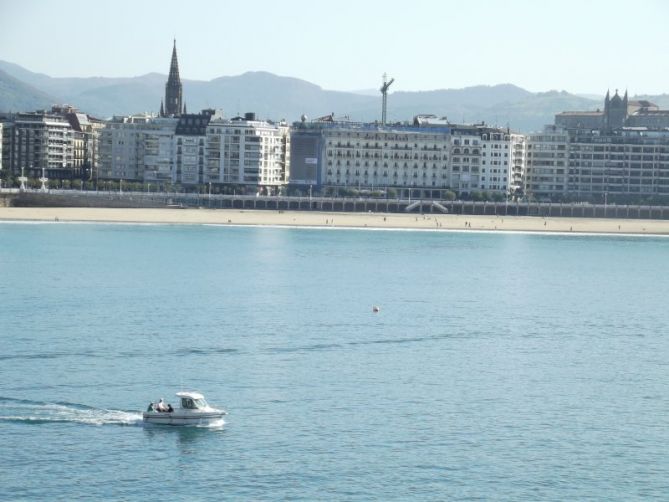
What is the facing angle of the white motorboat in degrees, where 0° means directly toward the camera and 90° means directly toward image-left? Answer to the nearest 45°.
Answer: approximately 270°
